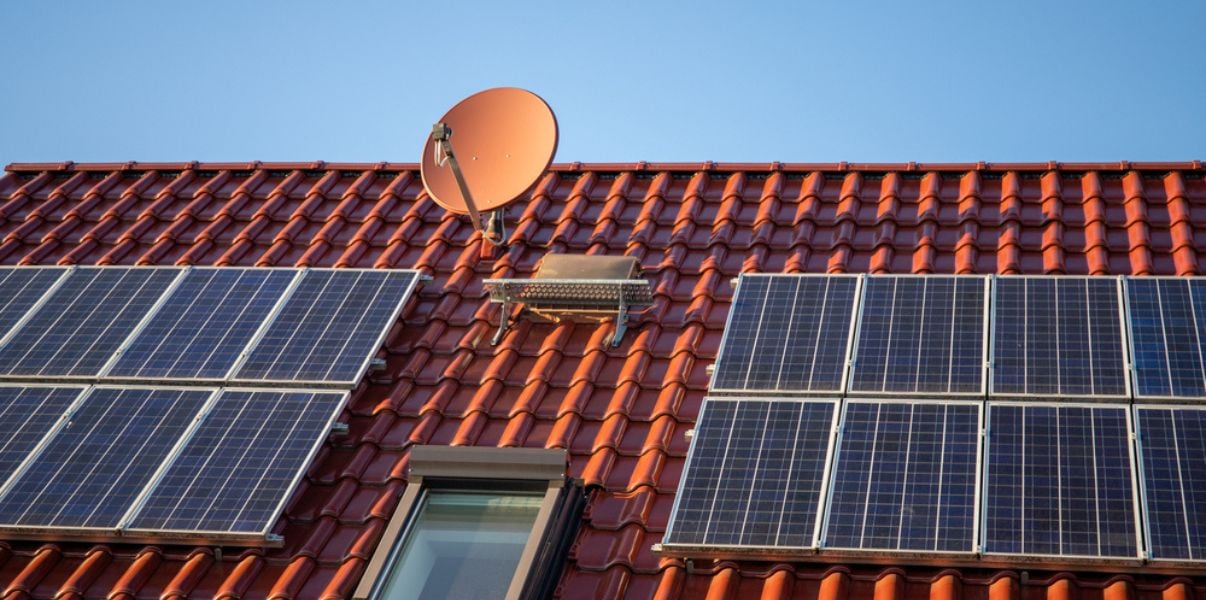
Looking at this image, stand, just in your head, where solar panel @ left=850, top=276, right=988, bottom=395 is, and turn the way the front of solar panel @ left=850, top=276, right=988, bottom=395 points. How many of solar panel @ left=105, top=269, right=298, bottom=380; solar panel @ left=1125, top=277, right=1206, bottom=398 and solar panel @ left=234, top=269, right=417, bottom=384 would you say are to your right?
2

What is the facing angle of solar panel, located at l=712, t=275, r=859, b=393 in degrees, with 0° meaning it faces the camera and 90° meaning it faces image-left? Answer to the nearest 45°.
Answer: approximately 0°

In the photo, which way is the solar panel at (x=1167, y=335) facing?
toward the camera

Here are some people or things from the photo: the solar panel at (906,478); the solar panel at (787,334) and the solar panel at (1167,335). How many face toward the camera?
3

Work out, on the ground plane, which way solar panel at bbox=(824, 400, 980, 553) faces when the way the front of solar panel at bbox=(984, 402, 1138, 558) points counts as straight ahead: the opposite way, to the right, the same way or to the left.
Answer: the same way

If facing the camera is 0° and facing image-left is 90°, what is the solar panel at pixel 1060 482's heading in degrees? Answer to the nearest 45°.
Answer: approximately 0°

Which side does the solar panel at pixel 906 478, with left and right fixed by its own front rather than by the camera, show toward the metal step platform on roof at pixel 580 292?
right

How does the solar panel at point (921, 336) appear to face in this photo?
toward the camera

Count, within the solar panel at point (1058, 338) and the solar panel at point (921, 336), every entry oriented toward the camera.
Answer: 2

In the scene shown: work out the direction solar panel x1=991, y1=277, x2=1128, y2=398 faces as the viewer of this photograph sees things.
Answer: facing the viewer
